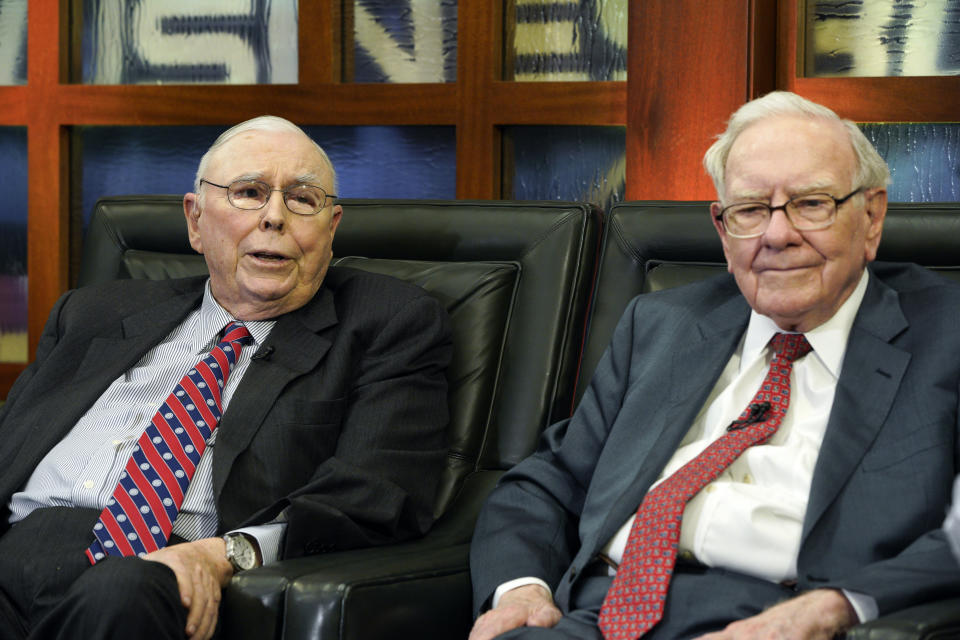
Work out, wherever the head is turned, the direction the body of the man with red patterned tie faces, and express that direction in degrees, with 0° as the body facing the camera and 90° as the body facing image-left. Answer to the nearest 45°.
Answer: approximately 45°

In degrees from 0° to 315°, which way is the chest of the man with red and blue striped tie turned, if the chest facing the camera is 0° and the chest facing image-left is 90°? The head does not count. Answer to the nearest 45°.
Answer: approximately 45°

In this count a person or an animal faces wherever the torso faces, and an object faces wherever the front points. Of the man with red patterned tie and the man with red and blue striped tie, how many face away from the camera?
0

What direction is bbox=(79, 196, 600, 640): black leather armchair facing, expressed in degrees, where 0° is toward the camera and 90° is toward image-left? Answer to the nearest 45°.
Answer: approximately 45°

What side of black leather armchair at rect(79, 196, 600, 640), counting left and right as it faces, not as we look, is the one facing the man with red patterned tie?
left

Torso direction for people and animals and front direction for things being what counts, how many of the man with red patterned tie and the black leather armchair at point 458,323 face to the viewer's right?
0
